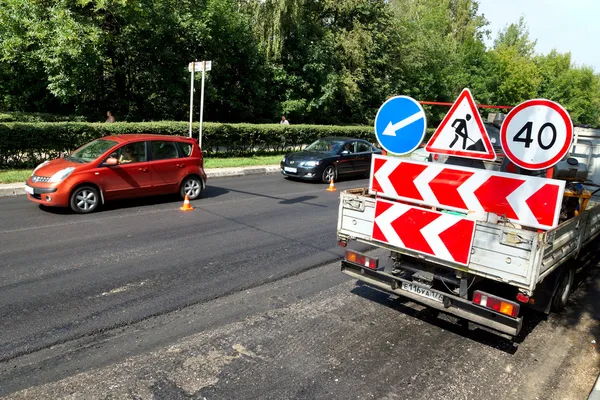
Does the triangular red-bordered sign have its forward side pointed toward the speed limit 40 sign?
no

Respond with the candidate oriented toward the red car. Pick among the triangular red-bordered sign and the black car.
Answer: the black car

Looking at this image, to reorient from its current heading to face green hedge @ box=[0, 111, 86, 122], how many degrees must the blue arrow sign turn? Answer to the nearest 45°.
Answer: approximately 135° to its right

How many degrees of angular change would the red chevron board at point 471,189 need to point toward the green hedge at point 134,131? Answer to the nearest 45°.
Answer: approximately 90° to its right

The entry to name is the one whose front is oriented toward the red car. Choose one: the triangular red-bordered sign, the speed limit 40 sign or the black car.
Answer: the black car

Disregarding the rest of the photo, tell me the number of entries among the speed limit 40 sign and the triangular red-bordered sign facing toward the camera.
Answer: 2

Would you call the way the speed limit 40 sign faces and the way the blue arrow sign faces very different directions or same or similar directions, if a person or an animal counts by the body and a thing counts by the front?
same or similar directions

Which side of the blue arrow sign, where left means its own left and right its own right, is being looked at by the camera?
front

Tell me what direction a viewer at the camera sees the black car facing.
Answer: facing the viewer and to the left of the viewer

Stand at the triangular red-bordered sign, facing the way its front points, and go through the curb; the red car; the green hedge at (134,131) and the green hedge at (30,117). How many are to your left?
0

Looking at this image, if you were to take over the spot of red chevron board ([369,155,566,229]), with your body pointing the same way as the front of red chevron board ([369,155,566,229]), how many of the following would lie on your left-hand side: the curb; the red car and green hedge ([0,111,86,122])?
0

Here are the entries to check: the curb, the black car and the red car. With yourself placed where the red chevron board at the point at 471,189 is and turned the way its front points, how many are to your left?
0

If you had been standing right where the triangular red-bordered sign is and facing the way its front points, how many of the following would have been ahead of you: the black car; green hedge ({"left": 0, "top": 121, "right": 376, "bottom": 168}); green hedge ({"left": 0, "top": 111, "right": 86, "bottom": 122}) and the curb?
0

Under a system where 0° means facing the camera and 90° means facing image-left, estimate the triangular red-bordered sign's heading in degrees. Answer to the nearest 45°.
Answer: approximately 0°

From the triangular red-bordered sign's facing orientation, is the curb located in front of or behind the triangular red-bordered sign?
behind
